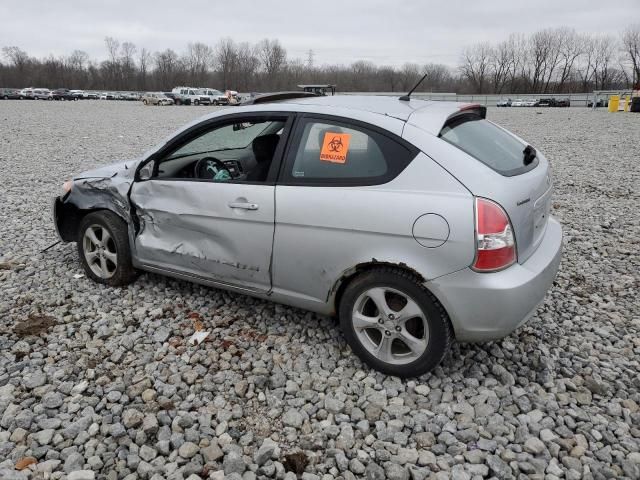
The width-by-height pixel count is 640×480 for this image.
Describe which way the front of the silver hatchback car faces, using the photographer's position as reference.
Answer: facing away from the viewer and to the left of the viewer
